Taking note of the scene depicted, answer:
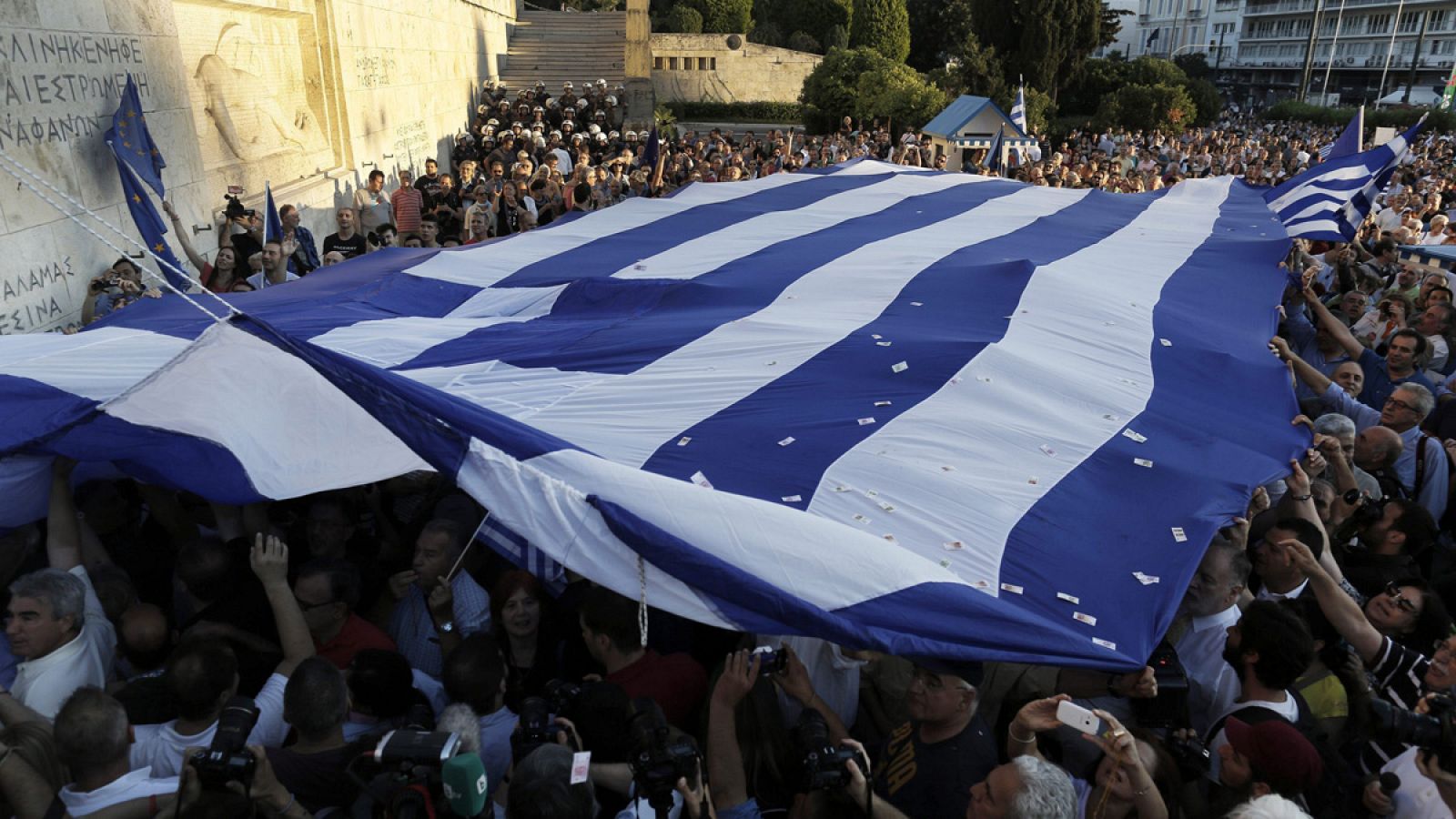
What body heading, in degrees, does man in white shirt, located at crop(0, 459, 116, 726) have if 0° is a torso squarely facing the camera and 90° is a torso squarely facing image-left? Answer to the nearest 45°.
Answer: approximately 45°

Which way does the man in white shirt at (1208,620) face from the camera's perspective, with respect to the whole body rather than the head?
to the viewer's left

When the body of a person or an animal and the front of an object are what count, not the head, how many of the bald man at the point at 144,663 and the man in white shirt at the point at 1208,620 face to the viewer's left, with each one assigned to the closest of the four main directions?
1

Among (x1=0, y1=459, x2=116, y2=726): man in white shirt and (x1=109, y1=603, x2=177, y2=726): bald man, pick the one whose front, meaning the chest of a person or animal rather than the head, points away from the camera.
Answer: the bald man

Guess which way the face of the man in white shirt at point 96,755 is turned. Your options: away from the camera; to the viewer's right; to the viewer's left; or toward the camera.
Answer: away from the camera

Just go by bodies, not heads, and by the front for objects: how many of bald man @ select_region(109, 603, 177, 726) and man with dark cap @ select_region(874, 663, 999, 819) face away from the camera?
1

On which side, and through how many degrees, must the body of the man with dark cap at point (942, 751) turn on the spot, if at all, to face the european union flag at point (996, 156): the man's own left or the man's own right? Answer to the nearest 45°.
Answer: approximately 135° to the man's own right

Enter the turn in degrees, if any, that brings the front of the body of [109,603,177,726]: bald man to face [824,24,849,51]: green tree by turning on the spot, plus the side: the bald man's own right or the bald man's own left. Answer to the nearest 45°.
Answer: approximately 45° to the bald man's own right

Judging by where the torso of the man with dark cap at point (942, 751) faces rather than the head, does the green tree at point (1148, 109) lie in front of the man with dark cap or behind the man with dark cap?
behind

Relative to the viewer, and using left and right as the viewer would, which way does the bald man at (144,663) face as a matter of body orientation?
facing away from the viewer
